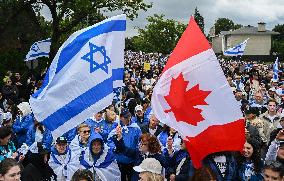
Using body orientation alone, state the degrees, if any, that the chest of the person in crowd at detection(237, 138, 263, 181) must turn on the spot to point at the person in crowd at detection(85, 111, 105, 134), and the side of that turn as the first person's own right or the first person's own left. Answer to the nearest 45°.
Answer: approximately 90° to the first person's own right

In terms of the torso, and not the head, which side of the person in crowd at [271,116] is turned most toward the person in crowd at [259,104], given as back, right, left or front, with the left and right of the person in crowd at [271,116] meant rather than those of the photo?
back

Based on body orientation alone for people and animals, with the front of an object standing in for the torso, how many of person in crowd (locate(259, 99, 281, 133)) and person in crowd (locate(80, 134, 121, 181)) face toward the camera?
2

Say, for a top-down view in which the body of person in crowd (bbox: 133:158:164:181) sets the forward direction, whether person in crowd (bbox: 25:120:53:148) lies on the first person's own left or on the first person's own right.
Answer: on the first person's own right

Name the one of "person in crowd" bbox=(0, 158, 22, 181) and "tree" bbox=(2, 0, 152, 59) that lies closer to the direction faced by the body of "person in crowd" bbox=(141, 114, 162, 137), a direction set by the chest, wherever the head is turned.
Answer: the person in crowd

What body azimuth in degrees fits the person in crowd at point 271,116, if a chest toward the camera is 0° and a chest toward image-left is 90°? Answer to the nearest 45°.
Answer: approximately 0°

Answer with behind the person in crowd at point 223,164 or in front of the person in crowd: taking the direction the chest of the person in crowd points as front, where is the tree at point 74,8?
behind

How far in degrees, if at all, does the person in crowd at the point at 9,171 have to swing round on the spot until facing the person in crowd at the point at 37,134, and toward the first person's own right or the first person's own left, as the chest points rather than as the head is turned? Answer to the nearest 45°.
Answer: approximately 135° to the first person's own left

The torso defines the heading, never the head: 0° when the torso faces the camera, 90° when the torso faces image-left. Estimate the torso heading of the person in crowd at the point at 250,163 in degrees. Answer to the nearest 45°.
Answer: approximately 45°

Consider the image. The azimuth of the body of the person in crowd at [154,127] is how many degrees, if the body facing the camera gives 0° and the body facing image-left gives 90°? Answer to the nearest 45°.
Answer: approximately 0°

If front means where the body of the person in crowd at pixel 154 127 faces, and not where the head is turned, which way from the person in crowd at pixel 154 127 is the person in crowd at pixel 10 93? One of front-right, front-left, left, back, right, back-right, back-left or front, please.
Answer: back-right
